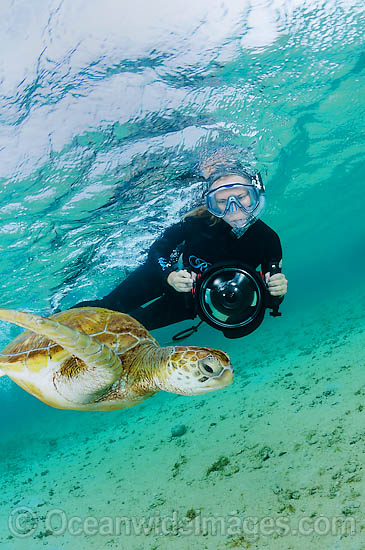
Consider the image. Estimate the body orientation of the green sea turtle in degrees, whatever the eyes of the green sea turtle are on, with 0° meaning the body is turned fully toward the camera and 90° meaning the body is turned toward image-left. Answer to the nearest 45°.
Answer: approximately 270°
